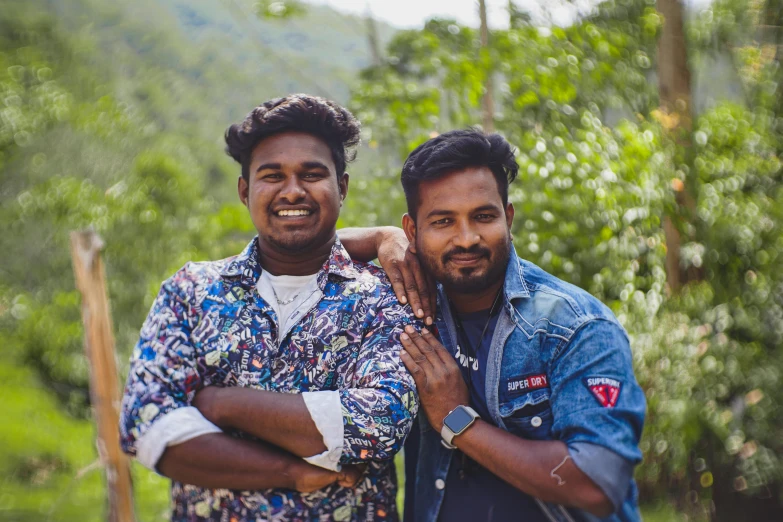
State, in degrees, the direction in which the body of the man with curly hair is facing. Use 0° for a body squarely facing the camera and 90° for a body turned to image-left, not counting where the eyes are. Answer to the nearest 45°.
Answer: approximately 0°

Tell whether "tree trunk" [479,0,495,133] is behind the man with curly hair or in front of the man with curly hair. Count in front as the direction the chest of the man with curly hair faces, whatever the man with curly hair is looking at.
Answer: behind

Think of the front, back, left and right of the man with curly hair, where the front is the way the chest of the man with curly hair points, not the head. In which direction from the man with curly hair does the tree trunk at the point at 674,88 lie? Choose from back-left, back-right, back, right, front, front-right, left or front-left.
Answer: back-left

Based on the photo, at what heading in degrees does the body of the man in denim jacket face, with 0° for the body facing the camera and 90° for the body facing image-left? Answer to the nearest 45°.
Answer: approximately 45°
